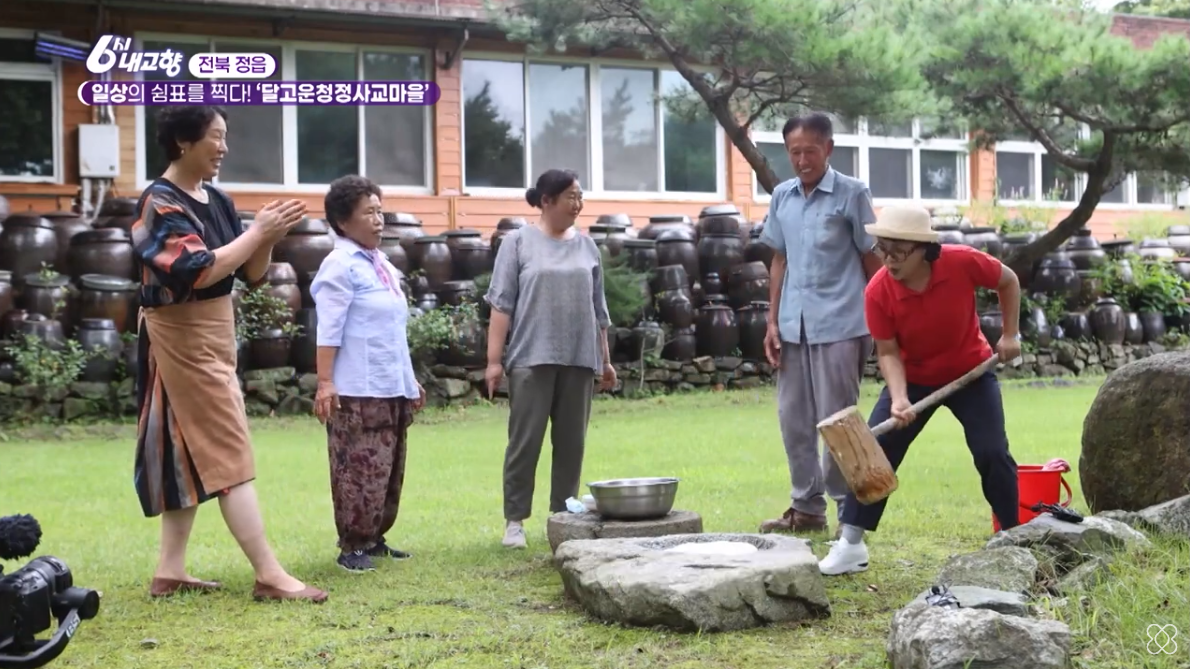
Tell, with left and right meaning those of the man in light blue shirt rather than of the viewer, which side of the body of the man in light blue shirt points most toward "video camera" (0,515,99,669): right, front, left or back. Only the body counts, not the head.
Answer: front

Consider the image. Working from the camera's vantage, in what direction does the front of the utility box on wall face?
facing the viewer

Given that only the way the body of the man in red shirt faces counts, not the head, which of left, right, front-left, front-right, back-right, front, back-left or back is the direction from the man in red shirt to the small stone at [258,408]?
right

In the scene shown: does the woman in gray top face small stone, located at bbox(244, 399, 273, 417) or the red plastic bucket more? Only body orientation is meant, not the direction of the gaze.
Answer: the red plastic bucket

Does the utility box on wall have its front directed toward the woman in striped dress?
yes

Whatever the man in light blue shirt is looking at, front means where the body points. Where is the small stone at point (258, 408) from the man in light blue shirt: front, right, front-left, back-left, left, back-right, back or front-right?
right

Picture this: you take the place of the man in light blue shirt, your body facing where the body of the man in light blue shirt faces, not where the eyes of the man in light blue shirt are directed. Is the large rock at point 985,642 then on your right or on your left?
on your left

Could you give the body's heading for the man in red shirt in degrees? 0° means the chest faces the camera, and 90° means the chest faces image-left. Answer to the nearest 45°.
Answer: approximately 45°

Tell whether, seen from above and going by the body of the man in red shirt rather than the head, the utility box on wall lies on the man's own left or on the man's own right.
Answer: on the man's own right

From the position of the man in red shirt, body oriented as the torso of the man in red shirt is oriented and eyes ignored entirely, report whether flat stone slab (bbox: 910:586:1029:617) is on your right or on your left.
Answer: on your left

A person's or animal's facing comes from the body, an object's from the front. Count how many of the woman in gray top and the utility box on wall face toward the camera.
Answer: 2

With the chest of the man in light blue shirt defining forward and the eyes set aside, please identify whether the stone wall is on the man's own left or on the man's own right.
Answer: on the man's own right

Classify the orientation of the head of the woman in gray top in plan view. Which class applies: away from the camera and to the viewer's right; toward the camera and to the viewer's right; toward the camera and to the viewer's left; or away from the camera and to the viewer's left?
toward the camera and to the viewer's right

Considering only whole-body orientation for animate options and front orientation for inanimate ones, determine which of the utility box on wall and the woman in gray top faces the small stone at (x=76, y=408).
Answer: the utility box on wall

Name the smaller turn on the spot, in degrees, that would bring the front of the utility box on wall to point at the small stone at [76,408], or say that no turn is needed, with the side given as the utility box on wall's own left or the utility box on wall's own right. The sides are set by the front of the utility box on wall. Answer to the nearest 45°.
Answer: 0° — it already faces it

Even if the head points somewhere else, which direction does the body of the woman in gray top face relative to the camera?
toward the camera
